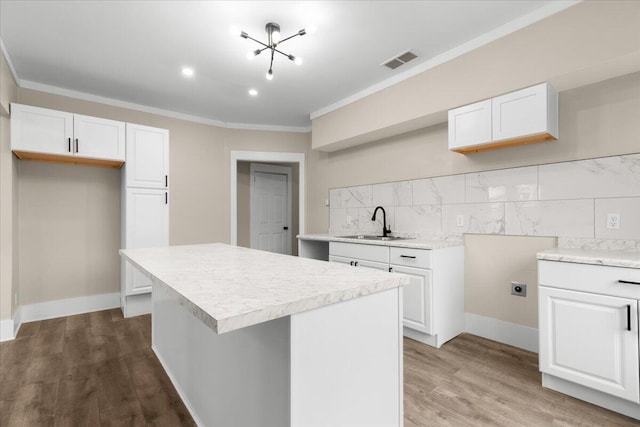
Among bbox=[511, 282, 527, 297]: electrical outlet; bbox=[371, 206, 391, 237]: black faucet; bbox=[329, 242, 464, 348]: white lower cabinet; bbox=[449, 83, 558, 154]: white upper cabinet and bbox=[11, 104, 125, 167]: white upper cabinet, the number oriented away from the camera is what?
0

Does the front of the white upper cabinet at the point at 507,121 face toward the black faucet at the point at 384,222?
no

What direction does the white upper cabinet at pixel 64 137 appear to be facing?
toward the camera

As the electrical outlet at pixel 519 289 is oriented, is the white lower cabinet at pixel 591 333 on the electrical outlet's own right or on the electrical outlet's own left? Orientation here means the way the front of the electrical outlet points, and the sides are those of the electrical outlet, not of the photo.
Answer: on the electrical outlet's own left

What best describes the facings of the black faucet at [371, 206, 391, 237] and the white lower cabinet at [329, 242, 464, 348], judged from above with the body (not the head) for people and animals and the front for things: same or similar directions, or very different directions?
same or similar directions

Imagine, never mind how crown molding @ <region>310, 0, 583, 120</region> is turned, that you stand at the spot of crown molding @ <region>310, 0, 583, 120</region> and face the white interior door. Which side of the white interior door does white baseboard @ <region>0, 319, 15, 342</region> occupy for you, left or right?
left

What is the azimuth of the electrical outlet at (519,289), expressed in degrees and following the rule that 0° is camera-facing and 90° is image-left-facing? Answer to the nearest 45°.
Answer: approximately 45°

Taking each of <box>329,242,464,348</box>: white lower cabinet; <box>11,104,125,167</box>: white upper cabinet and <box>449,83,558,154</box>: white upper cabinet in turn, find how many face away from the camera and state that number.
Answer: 0

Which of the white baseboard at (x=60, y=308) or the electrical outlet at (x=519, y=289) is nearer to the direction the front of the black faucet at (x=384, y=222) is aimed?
the white baseboard

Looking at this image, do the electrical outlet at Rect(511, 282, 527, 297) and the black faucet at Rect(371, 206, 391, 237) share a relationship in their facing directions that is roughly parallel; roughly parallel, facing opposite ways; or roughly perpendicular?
roughly parallel

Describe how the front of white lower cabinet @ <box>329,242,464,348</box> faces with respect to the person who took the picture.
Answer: facing the viewer and to the left of the viewer

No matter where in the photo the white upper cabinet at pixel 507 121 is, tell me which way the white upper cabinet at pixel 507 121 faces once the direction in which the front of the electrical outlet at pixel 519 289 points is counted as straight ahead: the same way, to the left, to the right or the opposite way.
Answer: the same way

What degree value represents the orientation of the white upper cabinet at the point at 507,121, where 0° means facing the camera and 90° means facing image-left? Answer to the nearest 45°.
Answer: approximately 45°

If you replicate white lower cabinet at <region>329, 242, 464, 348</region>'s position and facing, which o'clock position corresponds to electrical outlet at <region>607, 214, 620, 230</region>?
The electrical outlet is roughly at 8 o'clock from the white lower cabinet.

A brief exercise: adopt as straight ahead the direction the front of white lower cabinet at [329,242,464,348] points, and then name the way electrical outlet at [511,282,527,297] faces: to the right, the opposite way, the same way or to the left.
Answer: the same way

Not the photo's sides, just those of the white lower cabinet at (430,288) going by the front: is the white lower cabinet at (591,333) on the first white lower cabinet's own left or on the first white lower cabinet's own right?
on the first white lower cabinet's own left
